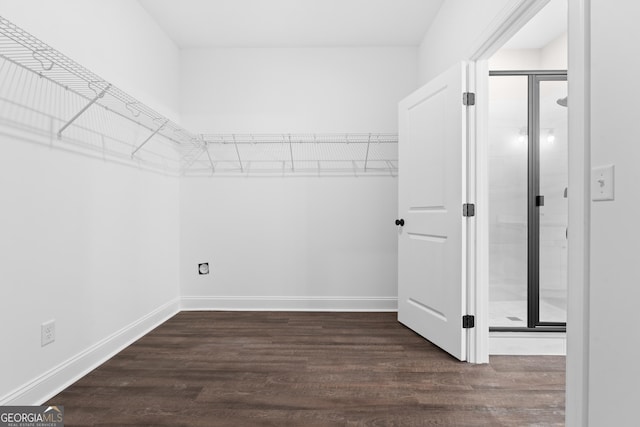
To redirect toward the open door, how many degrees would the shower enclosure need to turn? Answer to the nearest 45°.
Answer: approximately 45° to its right

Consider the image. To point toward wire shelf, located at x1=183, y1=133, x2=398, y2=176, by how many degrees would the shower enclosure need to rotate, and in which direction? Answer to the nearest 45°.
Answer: approximately 90° to its right

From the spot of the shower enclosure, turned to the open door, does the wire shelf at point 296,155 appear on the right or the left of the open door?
right

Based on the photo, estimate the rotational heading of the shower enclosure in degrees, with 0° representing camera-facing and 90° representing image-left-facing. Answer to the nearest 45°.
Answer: approximately 0°

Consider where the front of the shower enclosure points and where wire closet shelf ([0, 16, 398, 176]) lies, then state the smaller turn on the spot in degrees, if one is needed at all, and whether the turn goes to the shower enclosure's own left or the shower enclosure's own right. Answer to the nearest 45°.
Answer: approximately 45° to the shower enclosure's own right

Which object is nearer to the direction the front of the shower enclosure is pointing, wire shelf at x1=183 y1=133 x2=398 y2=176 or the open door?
the open door
